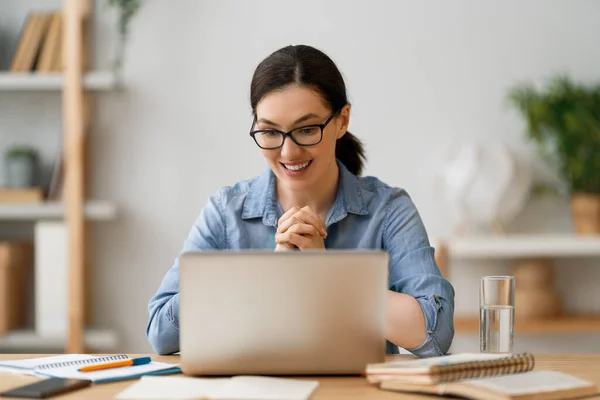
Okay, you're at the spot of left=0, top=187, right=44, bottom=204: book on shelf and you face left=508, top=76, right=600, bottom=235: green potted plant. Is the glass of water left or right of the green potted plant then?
right

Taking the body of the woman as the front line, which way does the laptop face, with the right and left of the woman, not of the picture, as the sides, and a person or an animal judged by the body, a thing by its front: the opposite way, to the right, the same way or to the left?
the opposite way

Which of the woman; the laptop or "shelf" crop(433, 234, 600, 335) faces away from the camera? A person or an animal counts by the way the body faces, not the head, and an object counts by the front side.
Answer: the laptop

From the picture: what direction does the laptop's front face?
away from the camera

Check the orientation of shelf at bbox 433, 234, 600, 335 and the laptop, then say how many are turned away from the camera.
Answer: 1

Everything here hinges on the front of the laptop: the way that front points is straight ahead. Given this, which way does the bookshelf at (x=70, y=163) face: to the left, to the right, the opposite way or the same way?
the opposite way

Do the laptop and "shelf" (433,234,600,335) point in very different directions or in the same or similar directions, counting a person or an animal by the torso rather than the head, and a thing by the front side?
very different directions

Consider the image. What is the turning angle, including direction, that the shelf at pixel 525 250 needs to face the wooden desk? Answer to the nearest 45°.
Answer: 0° — it already faces it

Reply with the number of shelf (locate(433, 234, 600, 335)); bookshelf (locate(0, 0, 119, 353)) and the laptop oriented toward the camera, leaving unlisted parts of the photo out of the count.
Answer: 2

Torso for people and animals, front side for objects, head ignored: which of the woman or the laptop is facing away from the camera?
the laptop

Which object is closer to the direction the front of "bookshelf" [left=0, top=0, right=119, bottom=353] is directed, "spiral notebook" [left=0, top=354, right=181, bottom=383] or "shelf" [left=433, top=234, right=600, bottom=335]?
the spiral notebook
